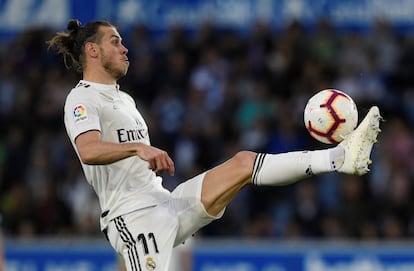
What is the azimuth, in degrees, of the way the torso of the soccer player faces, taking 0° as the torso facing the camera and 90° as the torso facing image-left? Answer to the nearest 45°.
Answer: approximately 270°

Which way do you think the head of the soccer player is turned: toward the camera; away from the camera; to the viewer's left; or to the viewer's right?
to the viewer's right
